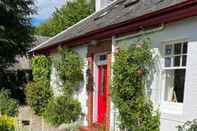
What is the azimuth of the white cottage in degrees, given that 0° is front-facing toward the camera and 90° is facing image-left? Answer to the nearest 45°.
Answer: approximately 45°

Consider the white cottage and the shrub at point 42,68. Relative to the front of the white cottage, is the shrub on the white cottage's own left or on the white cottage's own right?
on the white cottage's own right

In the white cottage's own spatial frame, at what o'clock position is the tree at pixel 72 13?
The tree is roughly at 4 o'clock from the white cottage.

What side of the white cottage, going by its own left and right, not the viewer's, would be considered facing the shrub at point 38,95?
right

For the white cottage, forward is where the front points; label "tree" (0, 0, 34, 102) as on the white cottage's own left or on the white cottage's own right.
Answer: on the white cottage's own right

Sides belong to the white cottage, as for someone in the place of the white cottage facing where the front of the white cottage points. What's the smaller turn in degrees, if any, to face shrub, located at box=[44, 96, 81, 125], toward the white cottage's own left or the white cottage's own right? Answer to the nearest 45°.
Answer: approximately 90° to the white cottage's own right

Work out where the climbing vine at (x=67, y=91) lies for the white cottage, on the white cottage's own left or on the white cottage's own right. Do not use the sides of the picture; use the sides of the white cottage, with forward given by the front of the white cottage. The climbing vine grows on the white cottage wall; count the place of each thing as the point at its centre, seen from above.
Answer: on the white cottage's own right
